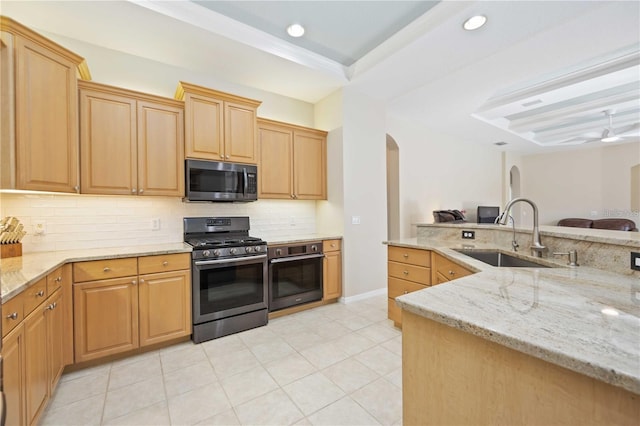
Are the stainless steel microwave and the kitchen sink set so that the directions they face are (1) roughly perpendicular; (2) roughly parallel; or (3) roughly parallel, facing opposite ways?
roughly perpendicular

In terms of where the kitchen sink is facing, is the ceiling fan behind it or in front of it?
behind

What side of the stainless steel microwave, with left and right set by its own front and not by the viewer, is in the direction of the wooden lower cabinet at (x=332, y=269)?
left

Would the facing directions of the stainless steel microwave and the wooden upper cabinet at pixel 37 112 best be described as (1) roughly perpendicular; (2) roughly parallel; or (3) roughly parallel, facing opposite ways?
roughly perpendicular

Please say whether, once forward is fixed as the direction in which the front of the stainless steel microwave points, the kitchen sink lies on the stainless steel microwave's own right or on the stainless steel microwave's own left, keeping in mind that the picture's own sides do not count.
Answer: on the stainless steel microwave's own left

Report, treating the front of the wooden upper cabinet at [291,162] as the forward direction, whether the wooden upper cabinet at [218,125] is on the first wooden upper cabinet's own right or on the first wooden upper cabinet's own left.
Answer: on the first wooden upper cabinet's own right

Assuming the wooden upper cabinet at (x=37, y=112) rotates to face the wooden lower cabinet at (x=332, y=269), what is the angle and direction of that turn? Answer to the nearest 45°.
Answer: approximately 45° to its left
